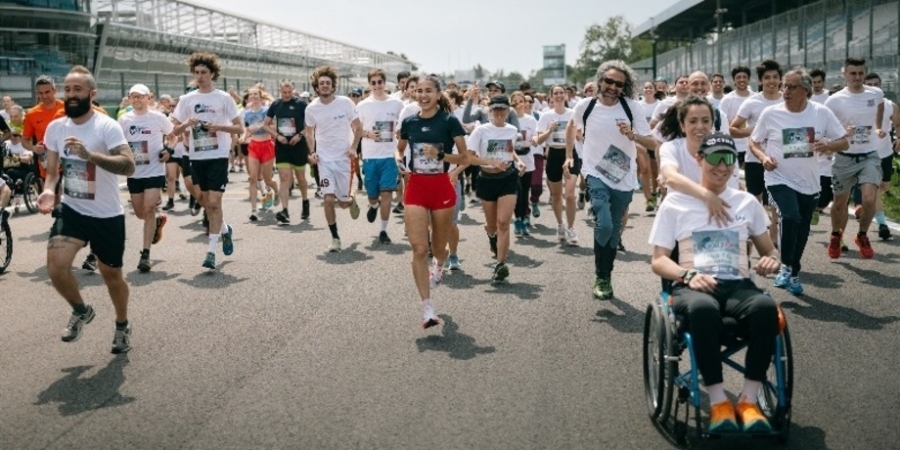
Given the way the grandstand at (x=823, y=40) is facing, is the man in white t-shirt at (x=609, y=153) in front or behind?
in front

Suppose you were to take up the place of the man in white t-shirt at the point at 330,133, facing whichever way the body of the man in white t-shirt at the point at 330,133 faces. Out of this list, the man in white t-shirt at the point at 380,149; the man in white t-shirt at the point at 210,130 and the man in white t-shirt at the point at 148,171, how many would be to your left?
1

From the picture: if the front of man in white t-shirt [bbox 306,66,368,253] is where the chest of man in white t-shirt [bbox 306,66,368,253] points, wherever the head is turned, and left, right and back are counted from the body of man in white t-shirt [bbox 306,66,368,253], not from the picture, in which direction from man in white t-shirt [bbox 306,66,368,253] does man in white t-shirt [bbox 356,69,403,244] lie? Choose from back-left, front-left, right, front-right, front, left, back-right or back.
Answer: left

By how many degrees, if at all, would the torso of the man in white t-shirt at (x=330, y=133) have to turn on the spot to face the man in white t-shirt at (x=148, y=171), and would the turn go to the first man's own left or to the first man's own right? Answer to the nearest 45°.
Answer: approximately 45° to the first man's own right

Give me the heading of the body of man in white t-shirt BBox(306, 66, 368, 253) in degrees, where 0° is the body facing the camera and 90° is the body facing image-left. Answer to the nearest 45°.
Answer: approximately 0°

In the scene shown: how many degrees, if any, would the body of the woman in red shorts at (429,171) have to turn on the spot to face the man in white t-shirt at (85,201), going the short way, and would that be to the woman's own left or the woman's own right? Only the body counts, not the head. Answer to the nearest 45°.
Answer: approximately 90° to the woman's own right

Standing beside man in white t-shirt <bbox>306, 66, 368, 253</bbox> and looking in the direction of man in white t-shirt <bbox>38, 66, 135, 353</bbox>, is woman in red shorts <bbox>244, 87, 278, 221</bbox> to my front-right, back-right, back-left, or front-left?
back-right

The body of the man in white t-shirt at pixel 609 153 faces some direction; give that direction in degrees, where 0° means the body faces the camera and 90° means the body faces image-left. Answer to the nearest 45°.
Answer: approximately 0°

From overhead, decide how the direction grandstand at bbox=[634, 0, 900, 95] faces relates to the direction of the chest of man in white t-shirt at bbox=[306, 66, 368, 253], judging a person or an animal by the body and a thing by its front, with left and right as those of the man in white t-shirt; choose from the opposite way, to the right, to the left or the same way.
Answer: to the right
